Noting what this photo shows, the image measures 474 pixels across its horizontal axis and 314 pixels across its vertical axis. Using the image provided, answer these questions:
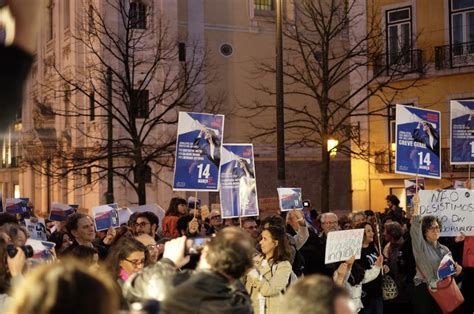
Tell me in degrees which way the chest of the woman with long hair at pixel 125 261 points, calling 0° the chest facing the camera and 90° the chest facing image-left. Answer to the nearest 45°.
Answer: approximately 315°

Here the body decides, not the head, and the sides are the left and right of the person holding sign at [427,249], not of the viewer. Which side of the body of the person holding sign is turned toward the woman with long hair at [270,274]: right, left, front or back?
right

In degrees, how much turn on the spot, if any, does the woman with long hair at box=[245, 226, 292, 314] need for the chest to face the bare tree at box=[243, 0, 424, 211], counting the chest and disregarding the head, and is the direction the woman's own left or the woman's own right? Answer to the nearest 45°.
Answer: approximately 135° to the woman's own right

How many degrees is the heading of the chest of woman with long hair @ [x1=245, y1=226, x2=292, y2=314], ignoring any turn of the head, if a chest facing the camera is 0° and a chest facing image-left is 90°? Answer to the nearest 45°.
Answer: approximately 45°

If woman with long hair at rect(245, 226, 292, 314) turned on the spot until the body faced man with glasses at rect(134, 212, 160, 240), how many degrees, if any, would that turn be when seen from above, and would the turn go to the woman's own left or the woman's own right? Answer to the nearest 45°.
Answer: approximately 90° to the woman's own right

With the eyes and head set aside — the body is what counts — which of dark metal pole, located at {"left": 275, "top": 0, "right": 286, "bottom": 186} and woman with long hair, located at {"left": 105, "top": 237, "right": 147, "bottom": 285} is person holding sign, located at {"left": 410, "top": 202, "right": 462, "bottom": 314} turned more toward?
the woman with long hair

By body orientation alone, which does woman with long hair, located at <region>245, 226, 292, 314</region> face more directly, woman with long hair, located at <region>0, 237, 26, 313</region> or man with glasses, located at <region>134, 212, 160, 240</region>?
the woman with long hair

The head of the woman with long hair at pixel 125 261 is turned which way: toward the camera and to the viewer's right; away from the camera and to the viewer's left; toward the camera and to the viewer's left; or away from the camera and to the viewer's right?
toward the camera and to the viewer's right
